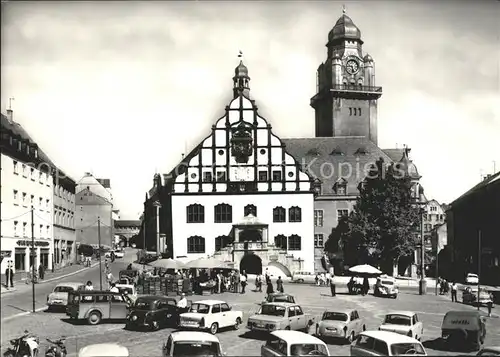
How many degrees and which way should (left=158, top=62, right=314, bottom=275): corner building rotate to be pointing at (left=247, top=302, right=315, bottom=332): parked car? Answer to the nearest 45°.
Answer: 0° — it already faces it

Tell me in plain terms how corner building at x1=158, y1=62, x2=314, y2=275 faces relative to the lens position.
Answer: facing the viewer

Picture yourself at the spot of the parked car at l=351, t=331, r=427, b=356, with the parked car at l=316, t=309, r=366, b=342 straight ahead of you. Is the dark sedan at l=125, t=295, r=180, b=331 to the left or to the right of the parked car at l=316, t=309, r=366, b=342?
left

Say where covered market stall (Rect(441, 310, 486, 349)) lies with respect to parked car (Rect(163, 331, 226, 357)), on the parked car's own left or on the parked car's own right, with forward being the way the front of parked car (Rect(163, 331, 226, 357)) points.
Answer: on the parked car's own left

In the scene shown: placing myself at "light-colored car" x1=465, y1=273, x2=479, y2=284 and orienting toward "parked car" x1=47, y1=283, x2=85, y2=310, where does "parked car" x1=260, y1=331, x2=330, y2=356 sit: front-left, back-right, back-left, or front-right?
front-left
